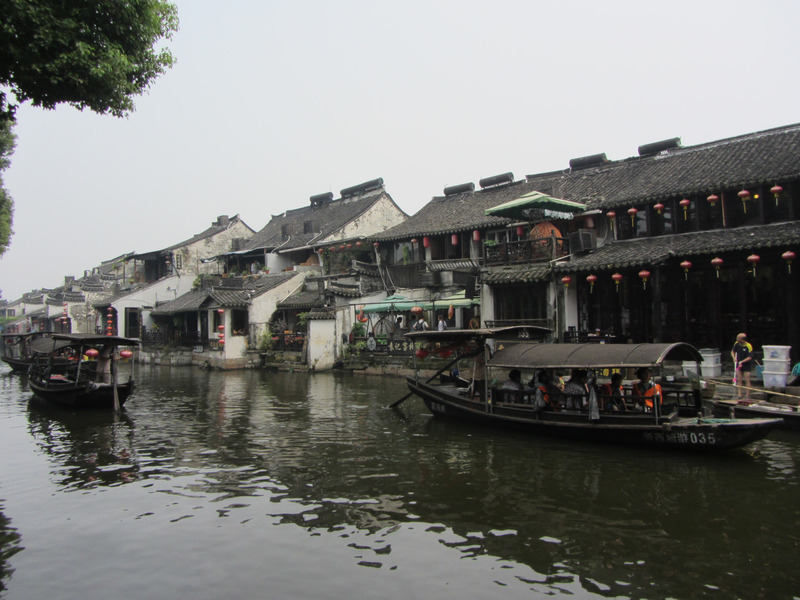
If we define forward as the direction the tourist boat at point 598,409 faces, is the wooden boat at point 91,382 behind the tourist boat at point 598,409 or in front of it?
behind

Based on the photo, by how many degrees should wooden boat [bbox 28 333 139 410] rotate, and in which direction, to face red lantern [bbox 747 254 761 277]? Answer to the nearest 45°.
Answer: approximately 180°

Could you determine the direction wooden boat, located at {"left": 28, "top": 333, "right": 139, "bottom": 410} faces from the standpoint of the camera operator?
facing away from the viewer and to the left of the viewer

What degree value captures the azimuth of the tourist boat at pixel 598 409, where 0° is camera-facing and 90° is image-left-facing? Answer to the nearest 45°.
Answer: approximately 315°

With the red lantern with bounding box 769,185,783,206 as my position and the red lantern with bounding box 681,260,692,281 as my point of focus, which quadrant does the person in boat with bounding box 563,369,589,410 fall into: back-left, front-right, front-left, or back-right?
front-left

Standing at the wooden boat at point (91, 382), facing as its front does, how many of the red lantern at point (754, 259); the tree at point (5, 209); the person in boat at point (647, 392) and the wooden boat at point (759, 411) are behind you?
3

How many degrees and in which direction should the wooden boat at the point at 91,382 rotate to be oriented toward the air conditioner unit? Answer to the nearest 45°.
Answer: approximately 135° to its right

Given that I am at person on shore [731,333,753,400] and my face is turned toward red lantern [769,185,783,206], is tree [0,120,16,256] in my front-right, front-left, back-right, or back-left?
back-left
